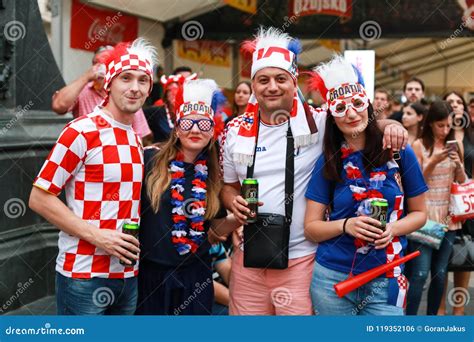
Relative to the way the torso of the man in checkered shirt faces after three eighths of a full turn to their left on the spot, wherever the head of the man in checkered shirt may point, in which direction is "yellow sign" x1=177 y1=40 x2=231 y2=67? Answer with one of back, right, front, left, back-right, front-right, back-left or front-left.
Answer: front

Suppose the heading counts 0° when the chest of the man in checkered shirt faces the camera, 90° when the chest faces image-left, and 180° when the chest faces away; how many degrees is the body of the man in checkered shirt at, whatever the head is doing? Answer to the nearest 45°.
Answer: approximately 315°

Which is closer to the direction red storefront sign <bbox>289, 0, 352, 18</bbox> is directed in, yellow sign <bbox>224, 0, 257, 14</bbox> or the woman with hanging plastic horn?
the woman with hanging plastic horn

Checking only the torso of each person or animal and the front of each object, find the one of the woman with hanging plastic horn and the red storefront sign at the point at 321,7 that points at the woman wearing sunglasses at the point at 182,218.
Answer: the red storefront sign

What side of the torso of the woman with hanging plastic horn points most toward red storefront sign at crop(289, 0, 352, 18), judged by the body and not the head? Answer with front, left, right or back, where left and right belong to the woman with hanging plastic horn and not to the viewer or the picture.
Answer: back

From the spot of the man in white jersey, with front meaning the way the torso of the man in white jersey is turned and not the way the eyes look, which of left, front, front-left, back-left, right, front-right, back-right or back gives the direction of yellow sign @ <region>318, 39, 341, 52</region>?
back

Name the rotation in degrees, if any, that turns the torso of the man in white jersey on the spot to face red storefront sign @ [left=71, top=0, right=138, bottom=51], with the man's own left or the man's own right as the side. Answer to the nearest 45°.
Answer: approximately 135° to the man's own right

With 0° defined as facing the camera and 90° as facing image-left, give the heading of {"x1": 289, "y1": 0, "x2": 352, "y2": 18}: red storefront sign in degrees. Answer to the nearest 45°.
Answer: approximately 0°
